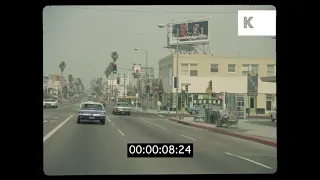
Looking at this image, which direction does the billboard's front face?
toward the camera

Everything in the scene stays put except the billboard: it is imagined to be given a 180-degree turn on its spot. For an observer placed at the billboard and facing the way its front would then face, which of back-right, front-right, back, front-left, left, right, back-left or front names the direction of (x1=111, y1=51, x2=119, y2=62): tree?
left
